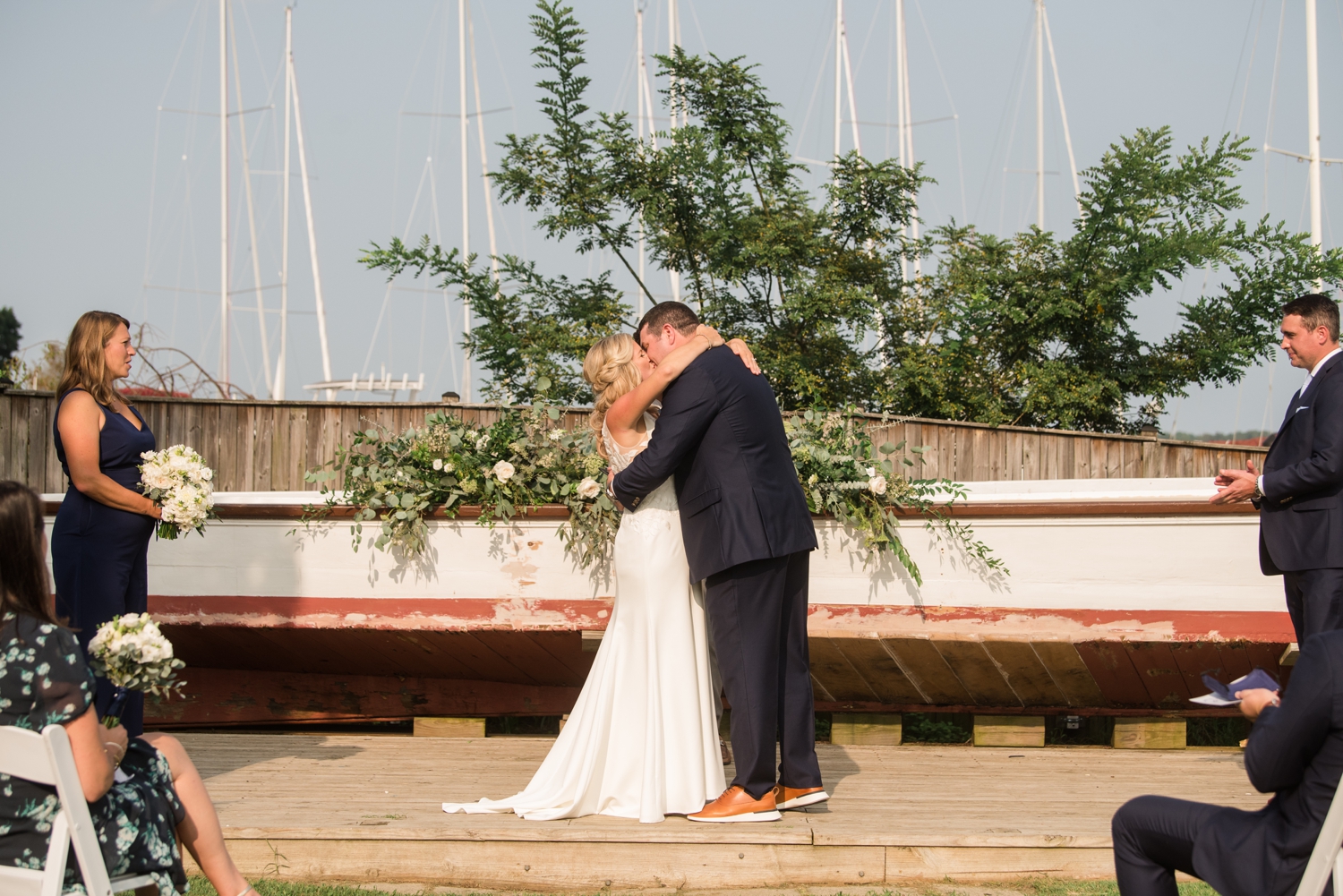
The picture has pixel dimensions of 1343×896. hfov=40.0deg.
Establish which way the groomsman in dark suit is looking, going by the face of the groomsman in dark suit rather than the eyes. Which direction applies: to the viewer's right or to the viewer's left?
to the viewer's left

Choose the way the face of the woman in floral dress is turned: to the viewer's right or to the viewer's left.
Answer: to the viewer's right

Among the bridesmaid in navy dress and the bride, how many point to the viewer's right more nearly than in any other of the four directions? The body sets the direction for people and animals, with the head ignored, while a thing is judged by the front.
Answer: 2

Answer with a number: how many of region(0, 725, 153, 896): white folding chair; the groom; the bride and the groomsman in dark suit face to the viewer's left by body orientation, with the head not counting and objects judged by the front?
2

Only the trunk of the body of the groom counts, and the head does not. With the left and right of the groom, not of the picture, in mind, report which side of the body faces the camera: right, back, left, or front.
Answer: left

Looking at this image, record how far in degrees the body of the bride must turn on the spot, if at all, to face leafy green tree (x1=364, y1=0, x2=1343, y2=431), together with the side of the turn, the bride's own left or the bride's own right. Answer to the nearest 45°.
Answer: approximately 90° to the bride's own left

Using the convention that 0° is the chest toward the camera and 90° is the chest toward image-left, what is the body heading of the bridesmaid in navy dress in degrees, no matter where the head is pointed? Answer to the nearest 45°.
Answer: approximately 270°

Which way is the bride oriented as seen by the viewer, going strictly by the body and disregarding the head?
to the viewer's right
